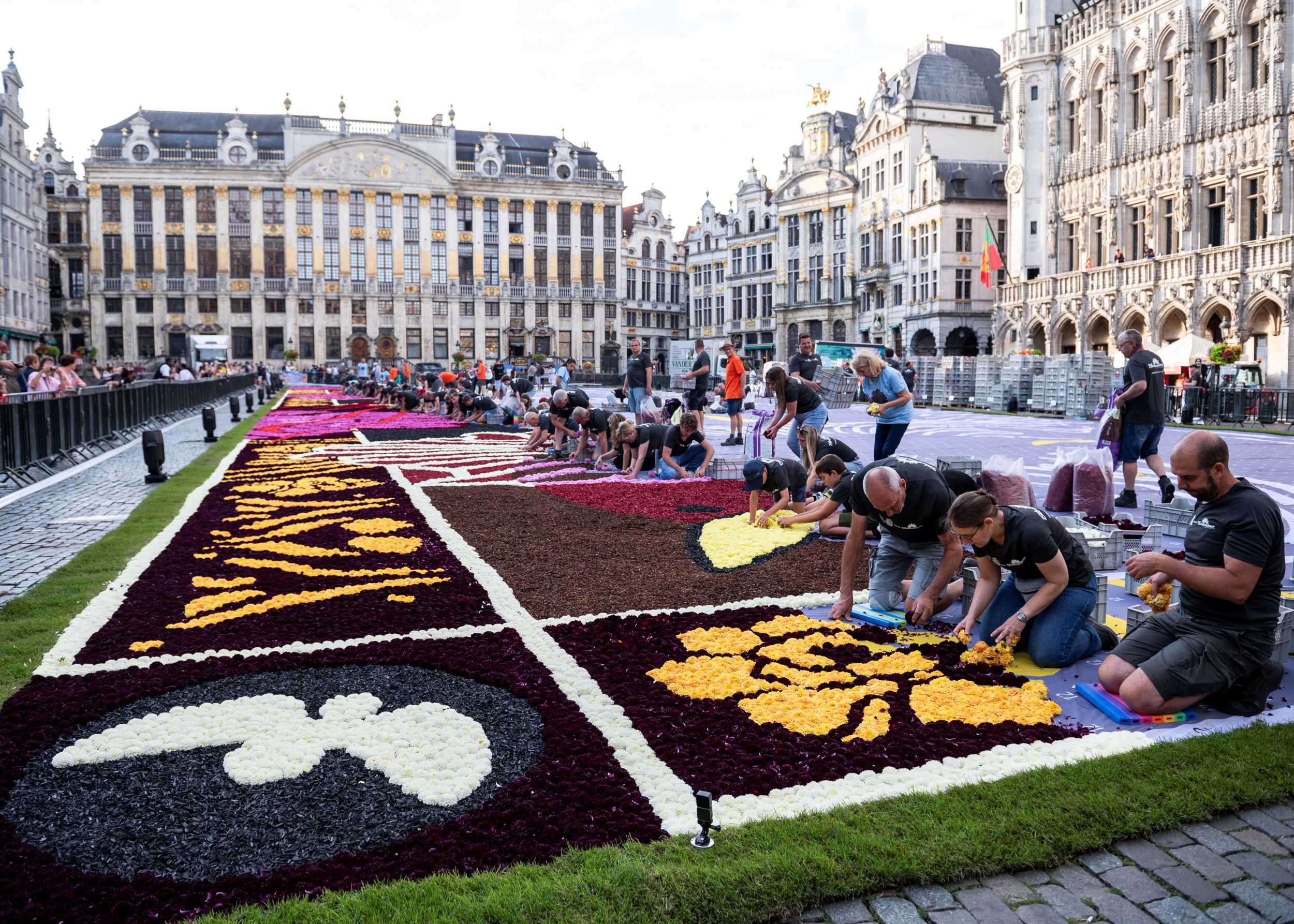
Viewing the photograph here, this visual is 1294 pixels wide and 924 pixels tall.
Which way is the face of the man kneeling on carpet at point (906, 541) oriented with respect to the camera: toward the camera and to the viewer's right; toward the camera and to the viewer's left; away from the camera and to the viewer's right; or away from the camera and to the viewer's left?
toward the camera and to the viewer's left

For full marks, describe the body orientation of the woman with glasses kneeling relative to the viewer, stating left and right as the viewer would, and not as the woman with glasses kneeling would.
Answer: facing the viewer and to the left of the viewer

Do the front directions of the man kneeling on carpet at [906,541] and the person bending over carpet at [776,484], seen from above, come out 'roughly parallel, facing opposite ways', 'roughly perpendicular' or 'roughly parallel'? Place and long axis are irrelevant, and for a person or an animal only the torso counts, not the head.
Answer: roughly parallel

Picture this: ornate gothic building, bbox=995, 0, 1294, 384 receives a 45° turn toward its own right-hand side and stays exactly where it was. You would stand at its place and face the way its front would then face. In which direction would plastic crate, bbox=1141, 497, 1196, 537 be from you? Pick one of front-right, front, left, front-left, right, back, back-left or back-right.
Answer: left

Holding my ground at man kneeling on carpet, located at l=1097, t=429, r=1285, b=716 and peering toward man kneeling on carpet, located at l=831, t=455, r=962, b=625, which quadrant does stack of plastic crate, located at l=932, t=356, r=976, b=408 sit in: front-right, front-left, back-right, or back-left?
front-right

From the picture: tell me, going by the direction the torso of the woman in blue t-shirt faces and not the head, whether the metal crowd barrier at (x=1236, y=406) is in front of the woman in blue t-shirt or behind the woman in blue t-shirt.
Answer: behind

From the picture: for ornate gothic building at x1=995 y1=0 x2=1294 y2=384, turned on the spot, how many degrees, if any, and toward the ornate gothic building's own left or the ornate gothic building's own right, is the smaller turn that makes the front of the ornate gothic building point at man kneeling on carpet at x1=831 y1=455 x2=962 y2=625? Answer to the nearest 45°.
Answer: approximately 45° to the ornate gothic building's own left

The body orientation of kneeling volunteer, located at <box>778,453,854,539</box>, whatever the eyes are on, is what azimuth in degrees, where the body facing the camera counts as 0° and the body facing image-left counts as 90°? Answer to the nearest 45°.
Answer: approximately 90°

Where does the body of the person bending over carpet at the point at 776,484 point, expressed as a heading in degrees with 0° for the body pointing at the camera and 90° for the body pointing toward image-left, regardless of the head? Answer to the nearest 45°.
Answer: approximately 45°

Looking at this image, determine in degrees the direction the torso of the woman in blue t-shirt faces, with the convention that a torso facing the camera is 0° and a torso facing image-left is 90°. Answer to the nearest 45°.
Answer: approximately 45°

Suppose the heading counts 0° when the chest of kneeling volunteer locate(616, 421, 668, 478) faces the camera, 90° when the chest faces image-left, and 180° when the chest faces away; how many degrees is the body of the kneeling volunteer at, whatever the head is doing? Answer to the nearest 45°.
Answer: approximately 45°
